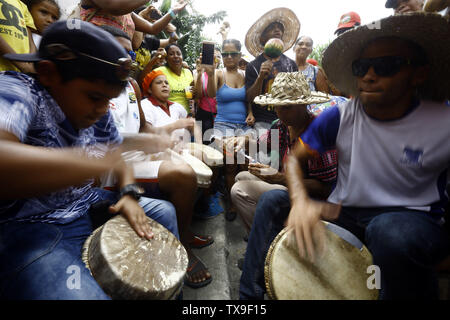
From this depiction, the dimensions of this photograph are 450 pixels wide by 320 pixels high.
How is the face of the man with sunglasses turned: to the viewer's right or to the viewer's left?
to the viewer's left

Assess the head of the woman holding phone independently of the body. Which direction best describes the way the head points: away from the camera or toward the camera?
toward the camera

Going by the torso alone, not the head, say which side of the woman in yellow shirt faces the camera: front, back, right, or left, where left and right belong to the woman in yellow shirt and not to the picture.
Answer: front

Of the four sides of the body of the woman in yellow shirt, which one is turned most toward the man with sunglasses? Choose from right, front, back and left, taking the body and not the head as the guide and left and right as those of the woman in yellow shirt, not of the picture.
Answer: front

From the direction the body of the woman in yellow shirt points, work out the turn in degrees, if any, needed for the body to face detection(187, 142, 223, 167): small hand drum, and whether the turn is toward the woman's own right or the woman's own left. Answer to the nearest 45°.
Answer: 0° — they already face it

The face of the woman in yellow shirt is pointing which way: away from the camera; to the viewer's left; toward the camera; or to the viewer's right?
toward the camera

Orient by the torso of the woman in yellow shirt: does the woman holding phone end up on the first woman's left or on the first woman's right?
on the first woman's left

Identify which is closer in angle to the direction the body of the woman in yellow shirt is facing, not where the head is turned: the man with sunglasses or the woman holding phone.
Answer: the man with sunglasses
